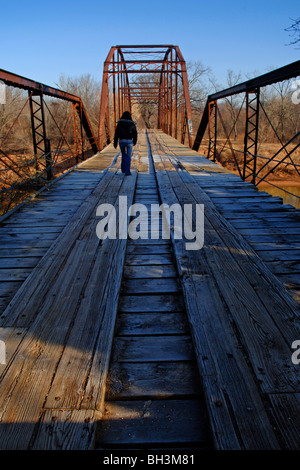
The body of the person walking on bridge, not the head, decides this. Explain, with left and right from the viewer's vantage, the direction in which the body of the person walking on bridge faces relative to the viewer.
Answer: facing away from the viewer
